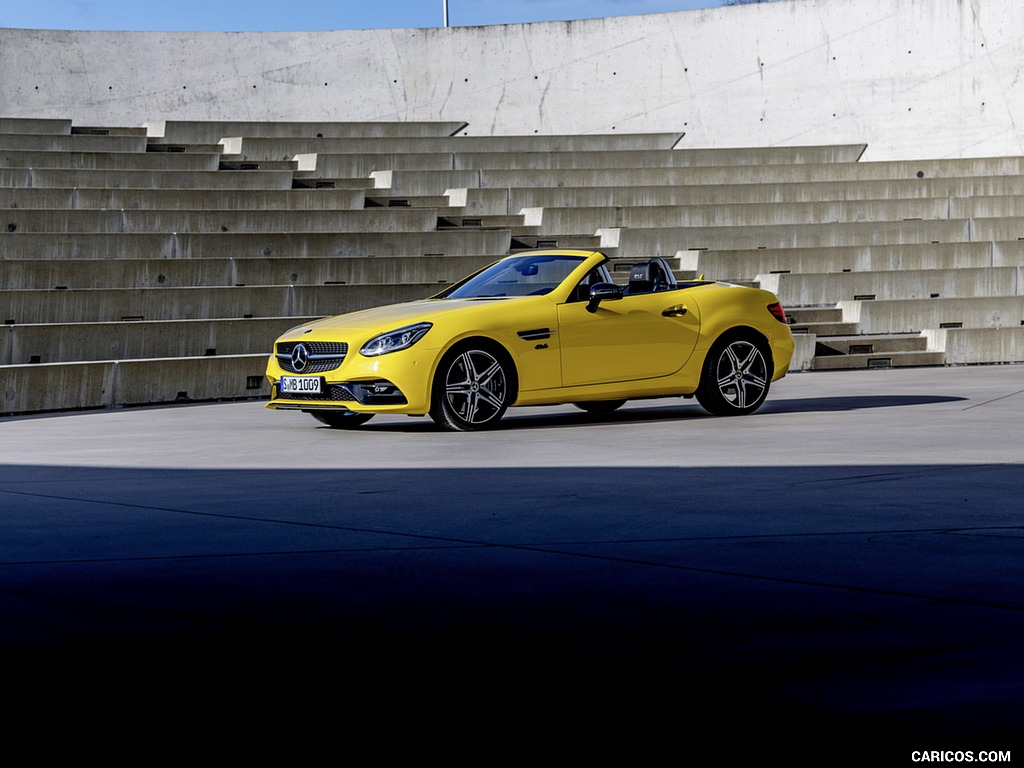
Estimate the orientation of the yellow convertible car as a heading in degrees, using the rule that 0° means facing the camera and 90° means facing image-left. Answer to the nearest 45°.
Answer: approximately 45°
